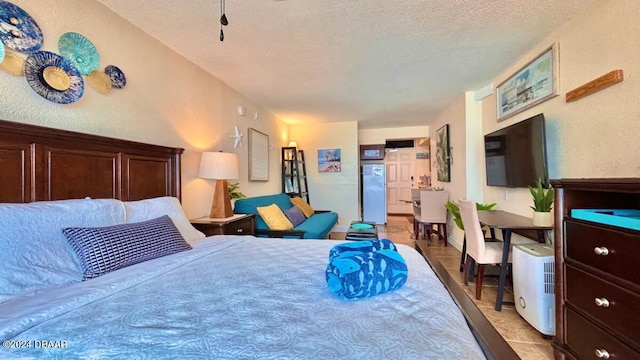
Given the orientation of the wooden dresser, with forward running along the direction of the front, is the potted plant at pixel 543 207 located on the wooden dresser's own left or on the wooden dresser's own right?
on the wooden dresser's own right

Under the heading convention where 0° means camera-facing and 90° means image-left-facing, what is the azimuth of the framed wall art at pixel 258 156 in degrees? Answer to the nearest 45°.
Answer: approximately 315°

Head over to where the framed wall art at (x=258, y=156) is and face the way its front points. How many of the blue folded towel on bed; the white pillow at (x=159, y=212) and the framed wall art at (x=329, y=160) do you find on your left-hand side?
1

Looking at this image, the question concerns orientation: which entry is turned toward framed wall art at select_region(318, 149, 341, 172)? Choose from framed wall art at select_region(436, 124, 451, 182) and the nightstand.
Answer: framed wall art at select_region(436, 124, 451, 182)

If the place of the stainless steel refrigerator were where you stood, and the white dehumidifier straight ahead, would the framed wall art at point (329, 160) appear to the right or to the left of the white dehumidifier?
right

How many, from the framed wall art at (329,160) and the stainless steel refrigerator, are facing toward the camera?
2

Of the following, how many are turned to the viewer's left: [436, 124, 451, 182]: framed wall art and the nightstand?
1

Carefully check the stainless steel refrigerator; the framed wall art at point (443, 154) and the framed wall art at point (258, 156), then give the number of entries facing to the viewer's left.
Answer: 1

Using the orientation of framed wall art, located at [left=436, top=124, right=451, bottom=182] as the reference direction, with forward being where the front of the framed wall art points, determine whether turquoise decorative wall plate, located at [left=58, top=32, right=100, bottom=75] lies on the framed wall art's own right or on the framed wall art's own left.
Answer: on the framed wall art's own left

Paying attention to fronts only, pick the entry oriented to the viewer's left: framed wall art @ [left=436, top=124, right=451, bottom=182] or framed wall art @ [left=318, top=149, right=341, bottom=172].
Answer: framed wall art @ [left=436, top=124, right=451, bottom=182]

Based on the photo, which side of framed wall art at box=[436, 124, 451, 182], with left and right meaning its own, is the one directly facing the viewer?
left
